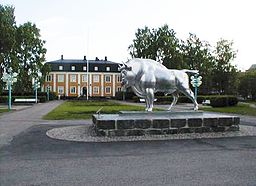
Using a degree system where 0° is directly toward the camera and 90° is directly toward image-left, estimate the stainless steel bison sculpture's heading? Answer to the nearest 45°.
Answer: approximately 90°

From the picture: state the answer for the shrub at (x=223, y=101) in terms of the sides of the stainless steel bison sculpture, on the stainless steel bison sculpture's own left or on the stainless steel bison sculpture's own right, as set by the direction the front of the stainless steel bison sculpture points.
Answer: on the stainless steel bison sculpture's own right
